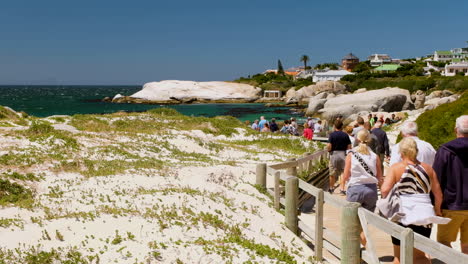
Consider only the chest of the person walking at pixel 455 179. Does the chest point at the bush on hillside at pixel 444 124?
yes

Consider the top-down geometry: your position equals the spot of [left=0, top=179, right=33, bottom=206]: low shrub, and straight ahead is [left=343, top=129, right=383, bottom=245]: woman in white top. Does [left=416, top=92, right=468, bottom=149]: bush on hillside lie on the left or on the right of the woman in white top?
left

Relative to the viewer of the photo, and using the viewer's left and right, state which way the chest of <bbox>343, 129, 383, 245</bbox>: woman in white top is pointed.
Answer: facing away from the viewer

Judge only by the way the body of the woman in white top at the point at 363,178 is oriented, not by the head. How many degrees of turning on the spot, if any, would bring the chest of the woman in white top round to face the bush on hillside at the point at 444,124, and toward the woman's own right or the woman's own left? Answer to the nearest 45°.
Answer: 0° — they already face it

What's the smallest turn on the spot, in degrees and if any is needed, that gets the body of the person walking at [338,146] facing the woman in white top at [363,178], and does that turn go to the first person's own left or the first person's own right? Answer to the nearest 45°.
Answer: approximately 180°

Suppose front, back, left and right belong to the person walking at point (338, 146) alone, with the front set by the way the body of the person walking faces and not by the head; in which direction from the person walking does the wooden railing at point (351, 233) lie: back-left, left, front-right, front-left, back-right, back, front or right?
back

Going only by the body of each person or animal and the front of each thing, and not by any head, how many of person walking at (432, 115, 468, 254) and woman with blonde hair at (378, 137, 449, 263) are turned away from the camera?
2

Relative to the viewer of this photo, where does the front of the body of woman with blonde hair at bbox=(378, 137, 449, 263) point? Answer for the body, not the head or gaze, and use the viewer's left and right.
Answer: facing away from the viewer

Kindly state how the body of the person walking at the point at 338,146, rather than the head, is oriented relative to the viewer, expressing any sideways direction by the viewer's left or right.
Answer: facing away from the viewer

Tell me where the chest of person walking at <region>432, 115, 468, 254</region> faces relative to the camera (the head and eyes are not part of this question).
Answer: away from the camera

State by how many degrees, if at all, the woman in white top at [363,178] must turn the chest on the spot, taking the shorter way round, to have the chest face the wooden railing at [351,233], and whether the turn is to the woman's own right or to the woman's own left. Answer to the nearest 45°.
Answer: approximately 180°
